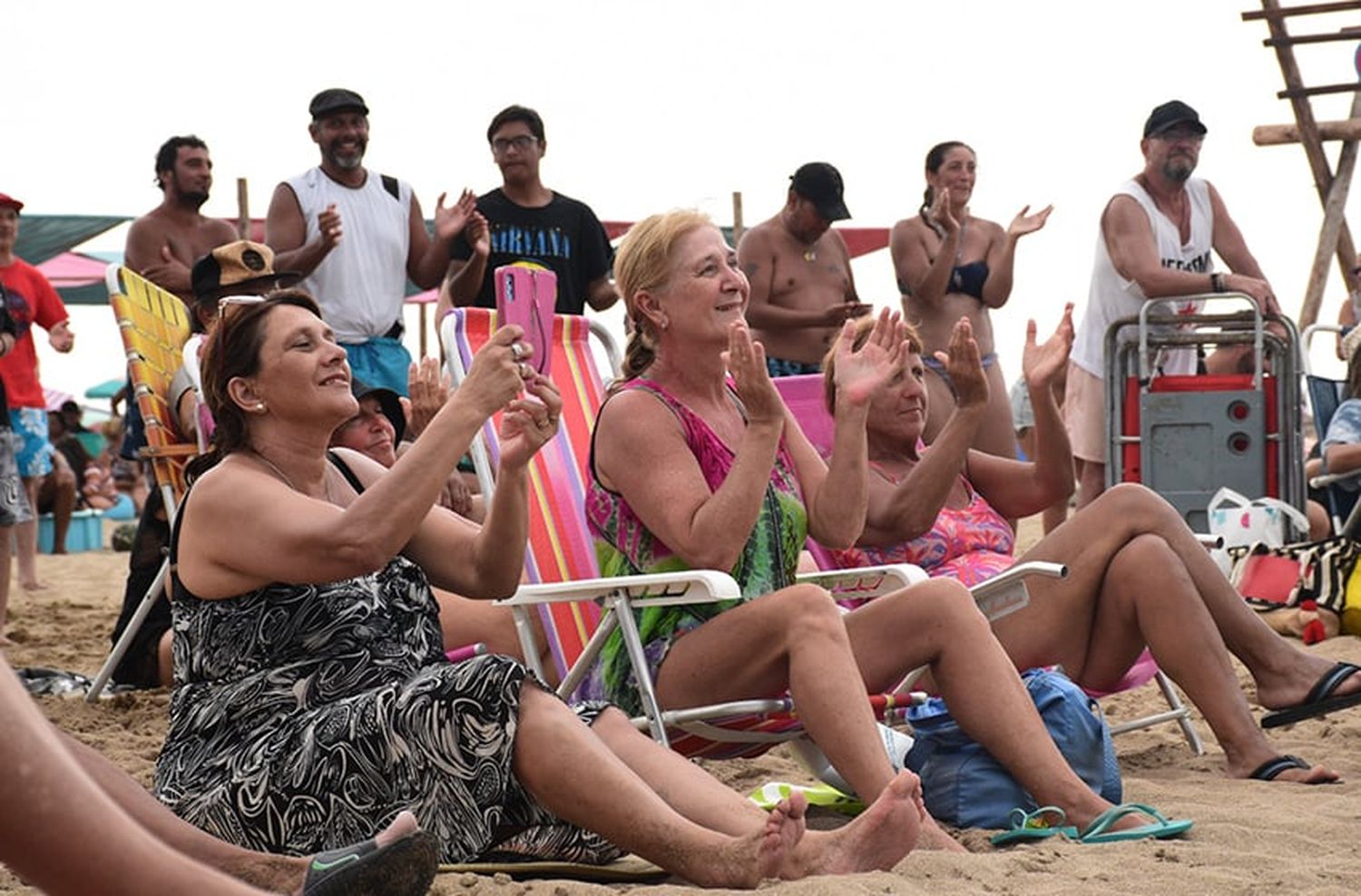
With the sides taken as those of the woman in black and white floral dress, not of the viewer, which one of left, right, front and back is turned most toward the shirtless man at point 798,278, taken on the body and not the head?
left

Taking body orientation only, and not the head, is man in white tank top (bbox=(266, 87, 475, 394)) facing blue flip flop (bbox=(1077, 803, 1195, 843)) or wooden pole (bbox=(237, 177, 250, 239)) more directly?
the blue flip flop

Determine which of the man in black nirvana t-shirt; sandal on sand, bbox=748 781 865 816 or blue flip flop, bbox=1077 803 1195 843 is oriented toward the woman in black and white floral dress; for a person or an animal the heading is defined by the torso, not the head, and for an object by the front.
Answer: the man in black nirvana t-shirt

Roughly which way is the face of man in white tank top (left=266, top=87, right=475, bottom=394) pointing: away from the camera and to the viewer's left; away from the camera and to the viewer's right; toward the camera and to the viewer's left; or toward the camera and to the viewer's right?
toward the camera and to the viewer's right

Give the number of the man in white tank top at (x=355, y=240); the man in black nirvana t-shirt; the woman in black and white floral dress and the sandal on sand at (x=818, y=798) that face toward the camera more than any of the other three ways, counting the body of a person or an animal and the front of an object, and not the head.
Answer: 2

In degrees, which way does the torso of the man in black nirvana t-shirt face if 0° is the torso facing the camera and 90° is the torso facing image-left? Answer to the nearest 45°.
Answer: approximately 0°

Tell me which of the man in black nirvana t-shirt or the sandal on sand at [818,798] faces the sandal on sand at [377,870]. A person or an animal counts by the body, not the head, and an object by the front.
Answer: the man in black nirvana t-shirt

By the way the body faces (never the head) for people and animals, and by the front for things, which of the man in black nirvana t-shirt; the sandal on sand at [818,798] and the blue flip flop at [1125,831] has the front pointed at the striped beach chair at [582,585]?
the man in black nirvana t-shirt

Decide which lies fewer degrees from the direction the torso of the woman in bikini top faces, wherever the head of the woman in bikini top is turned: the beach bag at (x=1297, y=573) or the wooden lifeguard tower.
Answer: the beach bag
